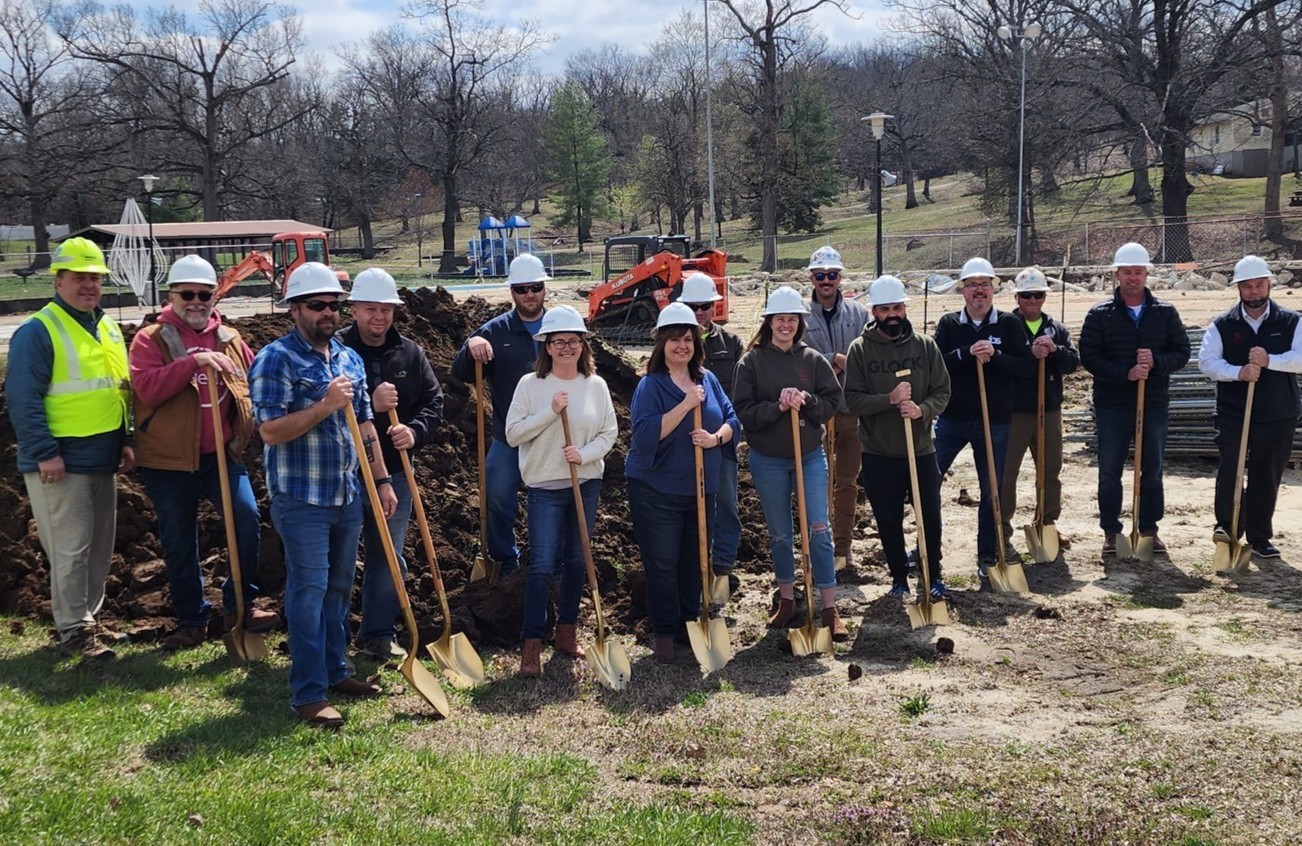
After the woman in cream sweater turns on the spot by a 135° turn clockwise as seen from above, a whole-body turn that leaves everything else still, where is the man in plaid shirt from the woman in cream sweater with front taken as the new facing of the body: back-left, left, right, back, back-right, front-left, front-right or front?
left

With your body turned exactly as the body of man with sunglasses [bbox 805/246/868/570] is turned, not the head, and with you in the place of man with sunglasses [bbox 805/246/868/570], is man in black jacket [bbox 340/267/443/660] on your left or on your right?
on your right

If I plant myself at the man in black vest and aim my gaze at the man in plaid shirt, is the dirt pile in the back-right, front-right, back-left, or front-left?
front-right

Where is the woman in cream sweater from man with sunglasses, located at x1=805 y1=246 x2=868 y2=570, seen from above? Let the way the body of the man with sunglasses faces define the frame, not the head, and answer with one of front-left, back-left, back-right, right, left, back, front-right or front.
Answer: front-right

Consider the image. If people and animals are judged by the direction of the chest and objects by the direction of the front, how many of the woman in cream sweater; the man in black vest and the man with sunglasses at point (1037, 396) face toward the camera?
3

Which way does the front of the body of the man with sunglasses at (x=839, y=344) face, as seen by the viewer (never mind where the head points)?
toward the camera

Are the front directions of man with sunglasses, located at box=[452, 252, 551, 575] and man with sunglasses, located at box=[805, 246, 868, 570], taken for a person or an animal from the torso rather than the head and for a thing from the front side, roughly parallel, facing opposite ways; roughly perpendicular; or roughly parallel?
roughly parallel

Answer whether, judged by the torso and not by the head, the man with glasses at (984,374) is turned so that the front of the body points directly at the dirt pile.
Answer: no

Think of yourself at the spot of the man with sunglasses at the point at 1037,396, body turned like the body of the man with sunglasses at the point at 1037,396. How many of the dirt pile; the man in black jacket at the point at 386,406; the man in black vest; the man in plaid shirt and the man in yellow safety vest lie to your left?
1

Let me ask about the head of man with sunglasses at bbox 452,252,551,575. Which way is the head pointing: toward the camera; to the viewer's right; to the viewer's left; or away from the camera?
toward the camera

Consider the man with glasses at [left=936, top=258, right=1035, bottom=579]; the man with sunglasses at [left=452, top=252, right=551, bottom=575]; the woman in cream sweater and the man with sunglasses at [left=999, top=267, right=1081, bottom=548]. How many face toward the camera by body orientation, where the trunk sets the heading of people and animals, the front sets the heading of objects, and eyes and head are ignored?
4

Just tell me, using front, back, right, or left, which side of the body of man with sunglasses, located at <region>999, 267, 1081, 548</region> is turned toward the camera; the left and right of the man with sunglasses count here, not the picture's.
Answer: front

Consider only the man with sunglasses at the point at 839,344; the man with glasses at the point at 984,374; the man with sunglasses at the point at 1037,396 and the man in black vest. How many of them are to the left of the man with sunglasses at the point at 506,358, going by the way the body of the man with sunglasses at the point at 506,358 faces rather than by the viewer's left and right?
4

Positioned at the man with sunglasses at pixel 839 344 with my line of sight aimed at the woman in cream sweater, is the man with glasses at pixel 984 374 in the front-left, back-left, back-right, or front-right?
back-left

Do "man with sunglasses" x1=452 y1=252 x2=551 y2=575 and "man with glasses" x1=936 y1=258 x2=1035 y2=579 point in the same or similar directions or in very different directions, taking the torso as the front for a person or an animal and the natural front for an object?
same or similar directions

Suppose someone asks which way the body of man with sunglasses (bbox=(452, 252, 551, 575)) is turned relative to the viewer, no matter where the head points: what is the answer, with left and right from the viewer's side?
facing the viewer

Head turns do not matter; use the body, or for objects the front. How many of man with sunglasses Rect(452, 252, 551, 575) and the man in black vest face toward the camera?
2

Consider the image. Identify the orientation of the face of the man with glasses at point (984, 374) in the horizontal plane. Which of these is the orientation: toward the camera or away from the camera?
toward the camera

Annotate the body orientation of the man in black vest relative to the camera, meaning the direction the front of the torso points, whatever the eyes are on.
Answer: toward the camera
